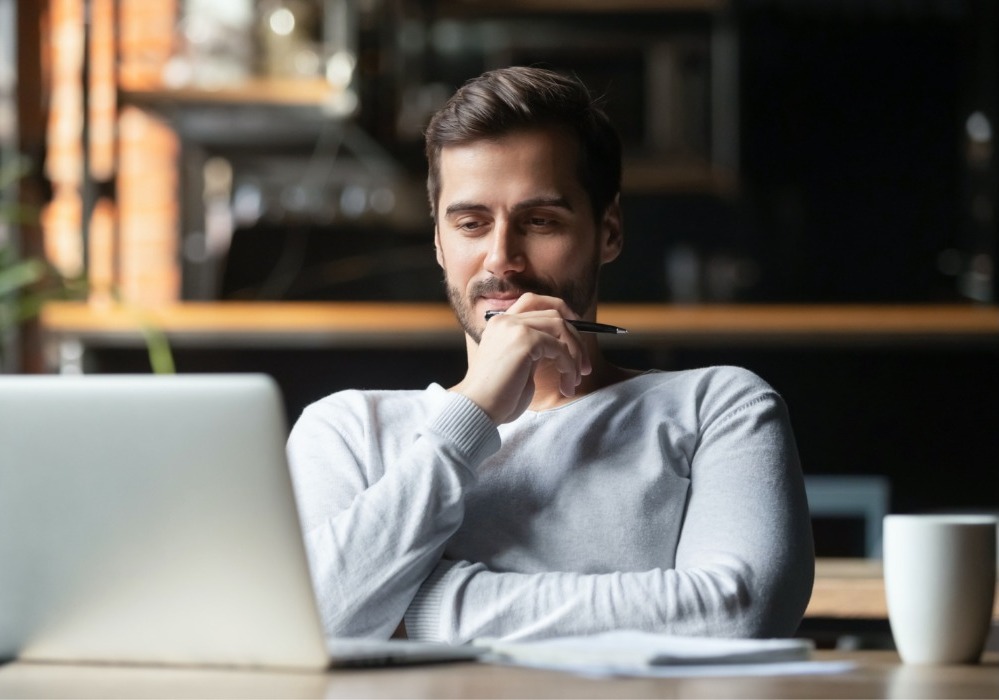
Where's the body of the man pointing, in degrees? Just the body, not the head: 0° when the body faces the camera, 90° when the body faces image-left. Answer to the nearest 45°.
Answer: approximately 0°

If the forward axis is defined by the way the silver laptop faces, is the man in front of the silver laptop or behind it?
in front

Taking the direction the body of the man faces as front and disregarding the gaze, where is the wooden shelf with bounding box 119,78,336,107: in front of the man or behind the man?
behind

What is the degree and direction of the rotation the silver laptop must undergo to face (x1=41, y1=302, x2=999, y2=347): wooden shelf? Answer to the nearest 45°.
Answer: approximately 45° to its left

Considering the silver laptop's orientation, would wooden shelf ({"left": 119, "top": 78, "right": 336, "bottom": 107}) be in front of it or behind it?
in front

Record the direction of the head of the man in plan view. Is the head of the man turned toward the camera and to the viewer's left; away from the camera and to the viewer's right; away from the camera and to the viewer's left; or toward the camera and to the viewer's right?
toward the camera and to the viewer's left

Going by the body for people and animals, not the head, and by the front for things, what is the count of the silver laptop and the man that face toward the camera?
1

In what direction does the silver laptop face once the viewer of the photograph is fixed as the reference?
facing away from the viewer and to the right of the viewer

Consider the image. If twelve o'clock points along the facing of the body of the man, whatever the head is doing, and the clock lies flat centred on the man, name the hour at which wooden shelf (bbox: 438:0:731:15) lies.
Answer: The wooden shelf is roughly at 6 o'clock from the man.
